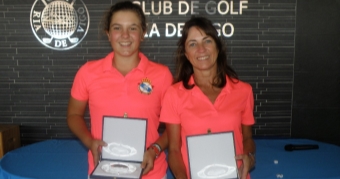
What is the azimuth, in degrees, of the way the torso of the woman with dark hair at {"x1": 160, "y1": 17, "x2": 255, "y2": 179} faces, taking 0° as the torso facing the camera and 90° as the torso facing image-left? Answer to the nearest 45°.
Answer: approximately 0°

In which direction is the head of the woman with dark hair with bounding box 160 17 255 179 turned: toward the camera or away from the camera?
toward the camera
